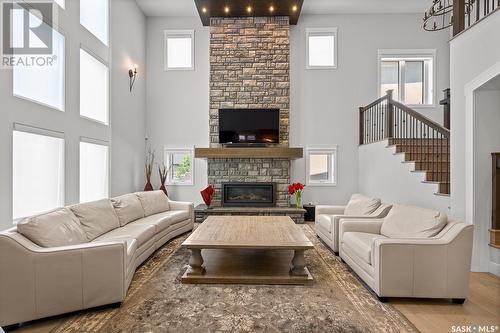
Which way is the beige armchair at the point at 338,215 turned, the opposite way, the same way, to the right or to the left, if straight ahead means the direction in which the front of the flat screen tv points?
to the right

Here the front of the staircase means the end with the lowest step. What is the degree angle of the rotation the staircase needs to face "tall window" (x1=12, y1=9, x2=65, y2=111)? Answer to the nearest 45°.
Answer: approximately 90° to its right

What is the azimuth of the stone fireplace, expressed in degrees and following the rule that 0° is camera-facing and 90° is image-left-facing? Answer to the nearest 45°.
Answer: approximately 0°

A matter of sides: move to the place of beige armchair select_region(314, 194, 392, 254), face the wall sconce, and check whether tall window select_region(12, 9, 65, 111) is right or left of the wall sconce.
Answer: left

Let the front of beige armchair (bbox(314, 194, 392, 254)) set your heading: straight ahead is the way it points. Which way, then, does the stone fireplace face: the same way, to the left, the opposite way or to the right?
to the left

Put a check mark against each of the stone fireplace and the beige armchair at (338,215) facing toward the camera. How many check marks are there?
1

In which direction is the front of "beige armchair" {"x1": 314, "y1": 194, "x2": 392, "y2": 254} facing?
to the viewer's left

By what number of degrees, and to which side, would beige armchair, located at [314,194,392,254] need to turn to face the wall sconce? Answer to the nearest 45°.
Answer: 0° — it already faces it
